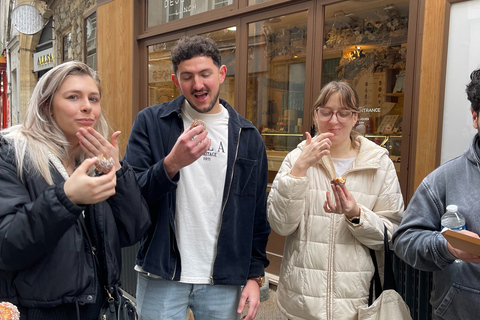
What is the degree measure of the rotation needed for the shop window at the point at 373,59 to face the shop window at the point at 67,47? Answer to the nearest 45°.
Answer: approximately 135° to its right

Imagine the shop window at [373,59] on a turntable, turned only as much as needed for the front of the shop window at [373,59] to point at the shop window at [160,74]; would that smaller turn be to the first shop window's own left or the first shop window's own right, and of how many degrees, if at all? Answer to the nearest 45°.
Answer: approximately 135° to the first shop window's own right

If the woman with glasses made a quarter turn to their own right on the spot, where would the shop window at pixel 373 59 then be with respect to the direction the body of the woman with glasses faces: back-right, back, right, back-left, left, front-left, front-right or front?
right

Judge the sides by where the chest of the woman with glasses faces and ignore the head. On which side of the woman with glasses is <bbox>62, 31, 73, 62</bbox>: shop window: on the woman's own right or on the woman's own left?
on the woman's own right

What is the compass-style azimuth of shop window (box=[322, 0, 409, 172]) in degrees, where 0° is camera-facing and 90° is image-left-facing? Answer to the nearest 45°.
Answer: approximately 0°

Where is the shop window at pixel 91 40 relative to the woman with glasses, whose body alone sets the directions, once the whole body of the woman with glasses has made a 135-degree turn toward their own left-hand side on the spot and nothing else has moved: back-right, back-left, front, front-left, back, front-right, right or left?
left

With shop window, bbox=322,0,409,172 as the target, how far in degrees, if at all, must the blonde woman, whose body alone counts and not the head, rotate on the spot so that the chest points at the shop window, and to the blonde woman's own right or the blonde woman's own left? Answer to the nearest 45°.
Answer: approximately 90° to the blonde woman's own left

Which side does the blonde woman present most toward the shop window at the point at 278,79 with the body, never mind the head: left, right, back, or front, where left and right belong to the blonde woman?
left

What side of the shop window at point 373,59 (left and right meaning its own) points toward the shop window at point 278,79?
right

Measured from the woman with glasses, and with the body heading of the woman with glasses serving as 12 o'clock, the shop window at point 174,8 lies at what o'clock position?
The shop window is roughly at 5 o'clock from the woman with glasses.

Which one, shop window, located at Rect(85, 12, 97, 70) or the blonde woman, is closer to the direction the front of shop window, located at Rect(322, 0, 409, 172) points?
the blonde woman

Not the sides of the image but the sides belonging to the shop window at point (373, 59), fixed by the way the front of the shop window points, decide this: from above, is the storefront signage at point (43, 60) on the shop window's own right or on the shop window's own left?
on the shop window's own right
